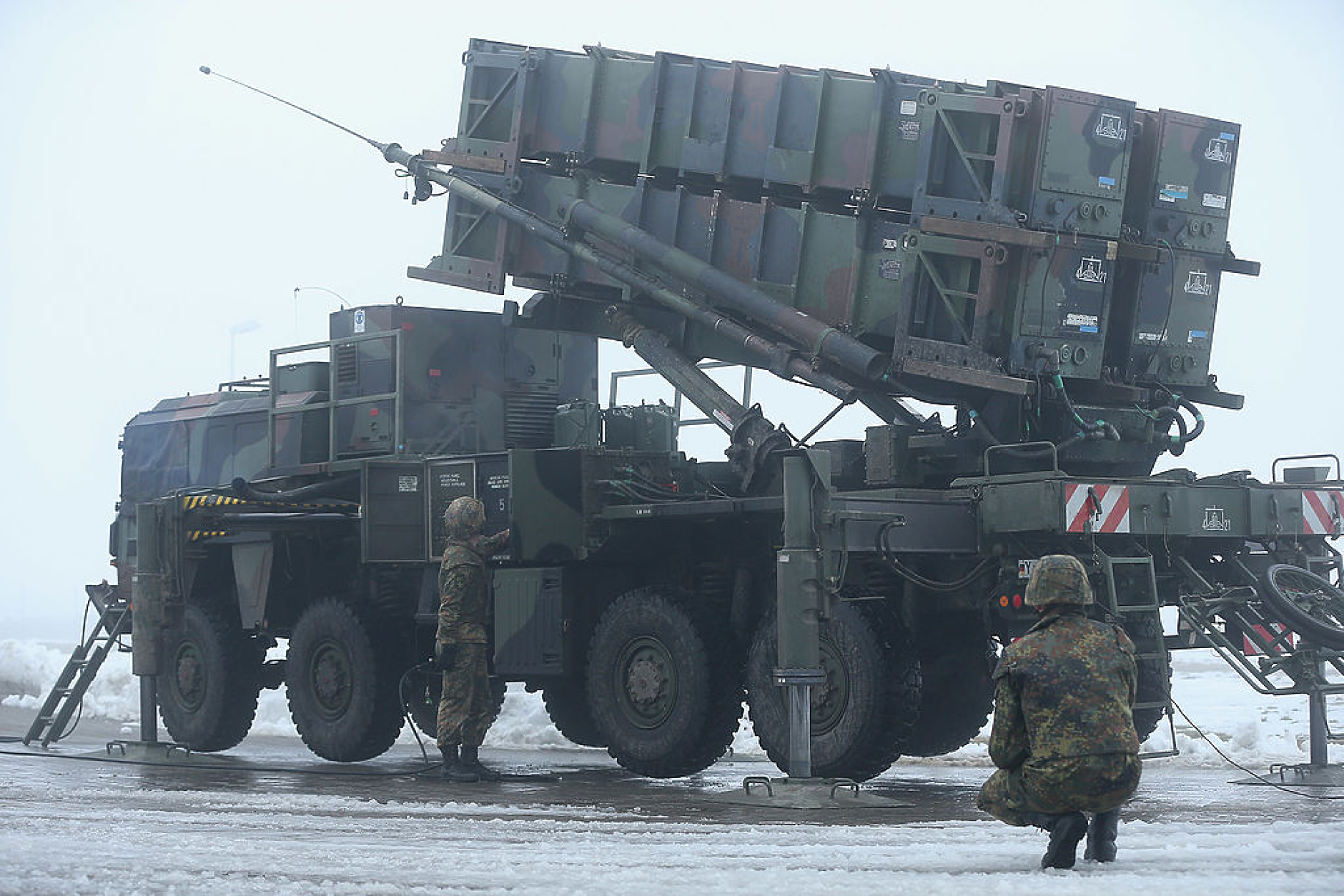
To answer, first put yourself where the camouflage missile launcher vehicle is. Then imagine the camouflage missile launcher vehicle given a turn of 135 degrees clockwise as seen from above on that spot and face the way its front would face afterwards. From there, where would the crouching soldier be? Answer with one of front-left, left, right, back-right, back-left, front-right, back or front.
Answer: right

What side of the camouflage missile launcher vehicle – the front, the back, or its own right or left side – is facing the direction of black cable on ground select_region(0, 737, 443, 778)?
front

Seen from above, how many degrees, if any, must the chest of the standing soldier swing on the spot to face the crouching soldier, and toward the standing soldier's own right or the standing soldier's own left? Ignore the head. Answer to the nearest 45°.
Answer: approximately 90° to the standing soldier's own right

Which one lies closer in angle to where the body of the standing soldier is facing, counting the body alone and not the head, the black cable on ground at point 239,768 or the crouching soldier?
the crouching soldier

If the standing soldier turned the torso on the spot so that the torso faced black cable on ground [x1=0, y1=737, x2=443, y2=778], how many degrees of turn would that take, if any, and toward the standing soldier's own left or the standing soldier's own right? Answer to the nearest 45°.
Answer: approximately 135° to the standing soldier's own left

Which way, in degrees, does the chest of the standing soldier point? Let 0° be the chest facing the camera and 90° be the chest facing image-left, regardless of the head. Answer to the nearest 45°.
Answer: approximately 270°

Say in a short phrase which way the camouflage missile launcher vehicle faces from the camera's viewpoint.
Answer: facing away from the viewer and to the left of the viewer
